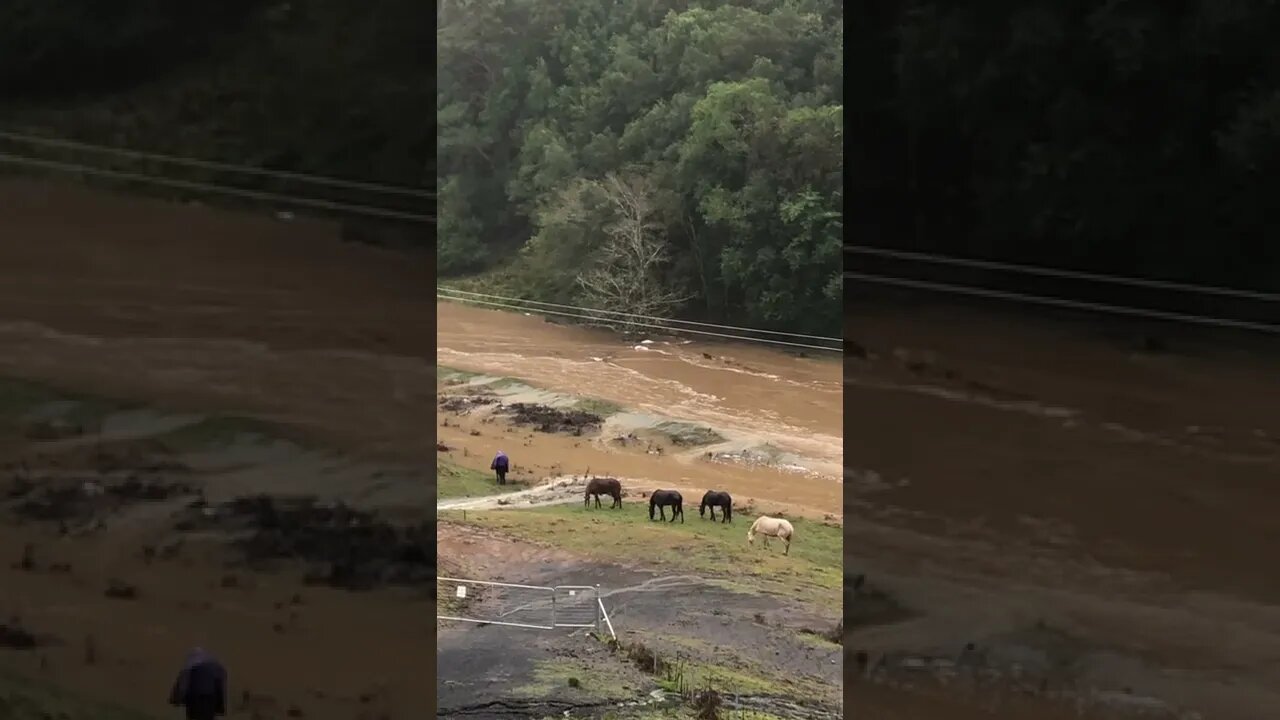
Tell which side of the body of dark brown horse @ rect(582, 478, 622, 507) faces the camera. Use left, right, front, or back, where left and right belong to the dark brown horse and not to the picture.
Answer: left

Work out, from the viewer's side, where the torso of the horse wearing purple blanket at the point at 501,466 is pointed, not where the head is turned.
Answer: away from the camera

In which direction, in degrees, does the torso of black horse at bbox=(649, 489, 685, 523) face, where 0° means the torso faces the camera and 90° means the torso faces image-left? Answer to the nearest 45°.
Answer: approximately 90°

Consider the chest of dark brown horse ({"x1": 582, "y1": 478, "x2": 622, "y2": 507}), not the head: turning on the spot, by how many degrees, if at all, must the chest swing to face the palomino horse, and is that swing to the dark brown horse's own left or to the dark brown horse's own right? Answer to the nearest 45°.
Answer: approximately 135° to the dark brown horse's own left
